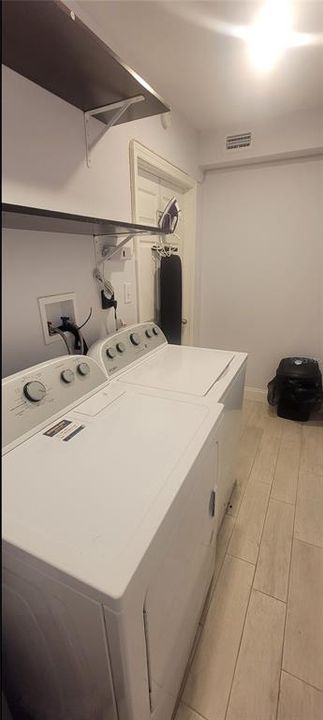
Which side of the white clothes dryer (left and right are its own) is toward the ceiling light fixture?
left

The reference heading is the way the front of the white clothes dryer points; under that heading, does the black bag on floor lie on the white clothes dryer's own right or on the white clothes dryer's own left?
on the white clothes dryer's own left

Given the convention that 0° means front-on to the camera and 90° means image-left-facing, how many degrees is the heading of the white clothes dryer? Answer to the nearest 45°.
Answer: approximately 315°

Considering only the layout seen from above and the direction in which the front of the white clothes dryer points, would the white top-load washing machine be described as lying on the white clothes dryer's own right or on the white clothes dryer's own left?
on the white clothes dryer's own left
